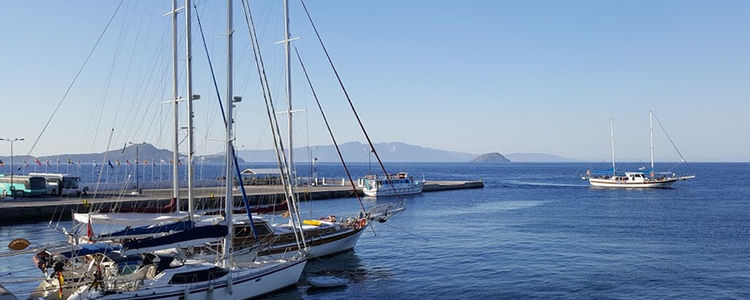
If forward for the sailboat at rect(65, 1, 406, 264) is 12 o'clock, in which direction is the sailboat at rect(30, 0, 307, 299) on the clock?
the sailboat at rect(30, 0, 307, 299) is roughly at 4 o'clock from the sailboat at rect(65, 1, 406, 264).

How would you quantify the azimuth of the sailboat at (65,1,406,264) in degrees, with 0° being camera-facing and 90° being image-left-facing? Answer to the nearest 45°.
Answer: approximately 270°
